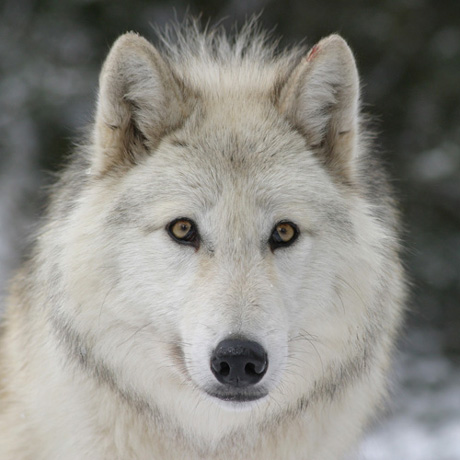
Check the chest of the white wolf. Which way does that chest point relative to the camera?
toward the camera
